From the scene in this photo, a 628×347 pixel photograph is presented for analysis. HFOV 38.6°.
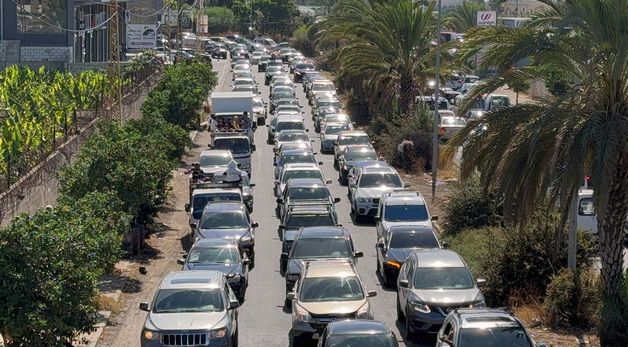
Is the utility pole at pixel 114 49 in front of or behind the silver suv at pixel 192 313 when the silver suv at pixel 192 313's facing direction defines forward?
behind

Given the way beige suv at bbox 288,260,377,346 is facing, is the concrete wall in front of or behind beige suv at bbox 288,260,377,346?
behind

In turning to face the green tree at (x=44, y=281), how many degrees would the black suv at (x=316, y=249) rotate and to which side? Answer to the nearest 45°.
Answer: approximately 45° to its right

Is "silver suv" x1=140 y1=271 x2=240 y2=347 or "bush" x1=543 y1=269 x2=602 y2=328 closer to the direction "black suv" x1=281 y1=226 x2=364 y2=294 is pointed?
the silver suv

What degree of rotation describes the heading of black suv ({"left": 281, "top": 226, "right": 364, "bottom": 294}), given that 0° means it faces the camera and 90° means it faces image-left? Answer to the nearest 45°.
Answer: approximately 0°

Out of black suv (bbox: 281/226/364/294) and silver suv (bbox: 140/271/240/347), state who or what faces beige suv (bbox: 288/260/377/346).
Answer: the black suv

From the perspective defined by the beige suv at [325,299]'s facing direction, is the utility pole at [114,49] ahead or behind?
behind
